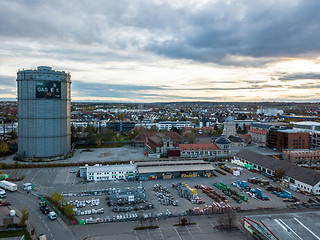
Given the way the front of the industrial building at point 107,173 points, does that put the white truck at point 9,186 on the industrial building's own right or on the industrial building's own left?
on the industrial building's own right

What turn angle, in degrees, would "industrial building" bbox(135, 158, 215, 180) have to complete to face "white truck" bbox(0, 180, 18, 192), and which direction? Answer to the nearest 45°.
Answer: approximately 45° to its right

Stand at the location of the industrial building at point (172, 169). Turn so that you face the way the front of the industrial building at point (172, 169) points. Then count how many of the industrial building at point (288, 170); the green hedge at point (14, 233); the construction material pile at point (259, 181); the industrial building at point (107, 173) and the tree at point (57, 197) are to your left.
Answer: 2

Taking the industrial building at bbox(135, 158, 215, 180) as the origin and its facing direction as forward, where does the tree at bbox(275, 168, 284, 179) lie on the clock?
The tree is roughly at 9 o'clock from the industrial building.

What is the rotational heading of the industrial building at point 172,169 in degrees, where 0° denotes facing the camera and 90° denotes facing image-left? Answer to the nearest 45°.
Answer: approximately 0°

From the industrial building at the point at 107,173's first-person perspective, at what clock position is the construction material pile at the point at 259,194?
The construction material pile is roughly at 10 o'clock from the industrial building.

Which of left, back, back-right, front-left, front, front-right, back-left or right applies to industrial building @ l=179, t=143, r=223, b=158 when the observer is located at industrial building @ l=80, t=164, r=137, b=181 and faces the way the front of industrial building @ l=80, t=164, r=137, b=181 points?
back-left

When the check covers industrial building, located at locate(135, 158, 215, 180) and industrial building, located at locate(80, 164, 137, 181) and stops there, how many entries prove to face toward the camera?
2

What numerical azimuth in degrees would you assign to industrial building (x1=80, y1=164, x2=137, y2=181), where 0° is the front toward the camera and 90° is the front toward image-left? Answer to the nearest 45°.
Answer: approximately 0°

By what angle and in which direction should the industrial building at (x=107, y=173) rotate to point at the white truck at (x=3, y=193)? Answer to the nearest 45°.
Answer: approximately 45° to its right

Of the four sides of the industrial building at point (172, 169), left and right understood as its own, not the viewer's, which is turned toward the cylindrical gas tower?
right

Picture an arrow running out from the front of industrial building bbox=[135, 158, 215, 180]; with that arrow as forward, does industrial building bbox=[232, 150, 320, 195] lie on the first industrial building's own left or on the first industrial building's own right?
on the first industrial building's own left
